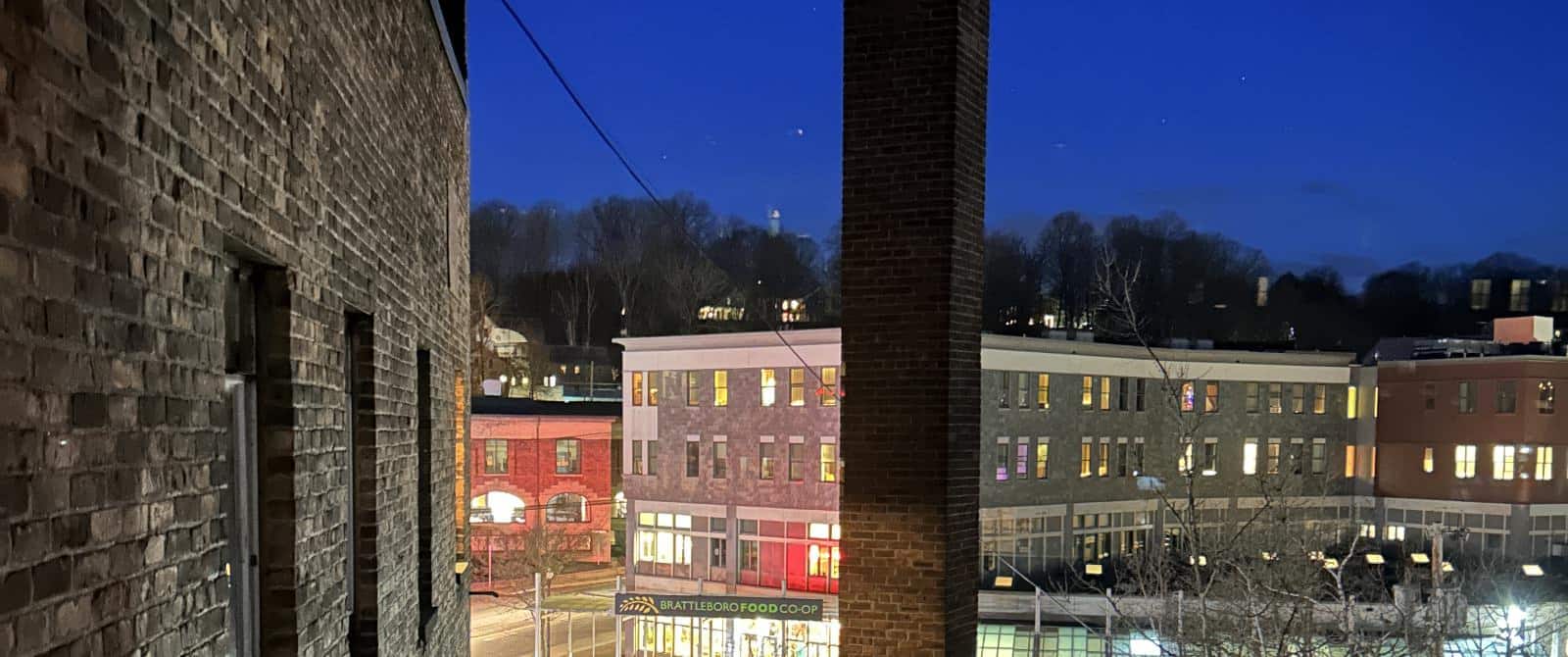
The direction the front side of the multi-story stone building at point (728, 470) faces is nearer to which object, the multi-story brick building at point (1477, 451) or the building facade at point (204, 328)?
the building facade

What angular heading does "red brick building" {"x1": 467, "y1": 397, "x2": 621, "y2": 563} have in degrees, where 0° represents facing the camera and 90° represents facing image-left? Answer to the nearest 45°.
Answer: approximately 0°

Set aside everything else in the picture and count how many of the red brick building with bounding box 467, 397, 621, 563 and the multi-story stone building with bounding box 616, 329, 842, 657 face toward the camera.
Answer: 2

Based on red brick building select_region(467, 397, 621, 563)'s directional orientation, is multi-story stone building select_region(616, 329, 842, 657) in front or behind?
in front

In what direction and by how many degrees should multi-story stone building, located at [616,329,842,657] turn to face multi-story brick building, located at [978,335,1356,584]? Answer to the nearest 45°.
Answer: approximately 90° to its left

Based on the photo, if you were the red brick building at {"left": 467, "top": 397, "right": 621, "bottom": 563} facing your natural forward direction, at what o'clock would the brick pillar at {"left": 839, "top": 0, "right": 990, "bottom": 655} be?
The brick pillar is roughly at 12 o'clock from the red brick building.

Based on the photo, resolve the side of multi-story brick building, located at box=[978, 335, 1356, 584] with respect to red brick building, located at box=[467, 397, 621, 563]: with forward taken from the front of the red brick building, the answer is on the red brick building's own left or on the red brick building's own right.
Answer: on the red brick building's own left

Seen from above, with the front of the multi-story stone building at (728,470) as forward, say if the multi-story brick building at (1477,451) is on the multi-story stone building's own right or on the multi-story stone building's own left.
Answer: on the multi-story stone building's own left

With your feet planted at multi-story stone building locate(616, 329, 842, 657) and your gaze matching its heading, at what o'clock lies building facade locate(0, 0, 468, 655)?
The building facade is roughly at 12 o'clock from the multi-story stone building.

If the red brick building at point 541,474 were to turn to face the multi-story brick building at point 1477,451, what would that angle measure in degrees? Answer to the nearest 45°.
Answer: approximately 90° to its left

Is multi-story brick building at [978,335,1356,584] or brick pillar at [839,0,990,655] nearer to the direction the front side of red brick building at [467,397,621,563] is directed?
the brick pillar
